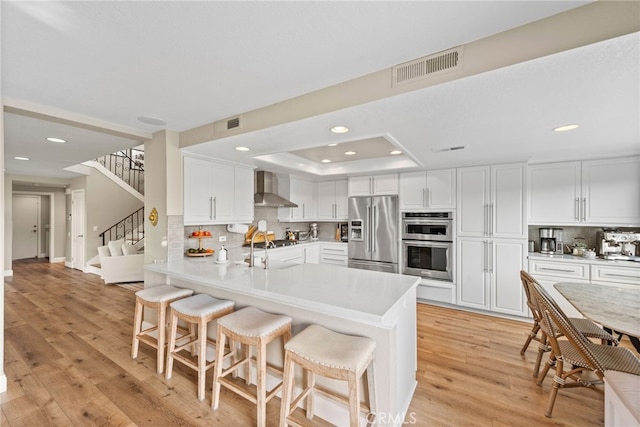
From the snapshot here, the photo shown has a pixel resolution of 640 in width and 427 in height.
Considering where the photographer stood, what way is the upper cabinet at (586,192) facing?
facing the viewer and to the left of the viewer

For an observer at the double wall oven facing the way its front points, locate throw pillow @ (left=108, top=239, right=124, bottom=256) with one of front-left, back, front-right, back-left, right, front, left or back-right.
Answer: right

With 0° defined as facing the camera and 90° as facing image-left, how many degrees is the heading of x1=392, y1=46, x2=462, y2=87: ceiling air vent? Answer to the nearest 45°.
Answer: approximately 45°

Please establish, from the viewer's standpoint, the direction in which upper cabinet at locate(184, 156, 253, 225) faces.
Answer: facing the viewer and to the right of the viewer

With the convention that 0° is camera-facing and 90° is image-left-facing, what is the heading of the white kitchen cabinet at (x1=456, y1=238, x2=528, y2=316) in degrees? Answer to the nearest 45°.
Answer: approximately 45°

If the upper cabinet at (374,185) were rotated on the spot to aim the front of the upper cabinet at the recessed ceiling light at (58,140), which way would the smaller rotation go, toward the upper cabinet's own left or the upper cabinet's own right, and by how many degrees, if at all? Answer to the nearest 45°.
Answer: approximately 45° to the upper cabinet's own right

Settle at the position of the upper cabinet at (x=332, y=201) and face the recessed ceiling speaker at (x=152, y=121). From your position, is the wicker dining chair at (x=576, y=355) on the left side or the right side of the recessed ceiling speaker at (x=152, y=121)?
left

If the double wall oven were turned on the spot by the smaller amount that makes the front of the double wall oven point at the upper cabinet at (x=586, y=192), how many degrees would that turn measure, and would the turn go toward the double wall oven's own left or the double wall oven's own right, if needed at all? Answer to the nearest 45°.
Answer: approximately 90° to the double wall oven's own left

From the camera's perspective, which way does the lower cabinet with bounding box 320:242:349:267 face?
toward the camera

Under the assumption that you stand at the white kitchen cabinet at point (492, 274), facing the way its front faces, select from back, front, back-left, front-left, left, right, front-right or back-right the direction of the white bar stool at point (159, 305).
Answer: front

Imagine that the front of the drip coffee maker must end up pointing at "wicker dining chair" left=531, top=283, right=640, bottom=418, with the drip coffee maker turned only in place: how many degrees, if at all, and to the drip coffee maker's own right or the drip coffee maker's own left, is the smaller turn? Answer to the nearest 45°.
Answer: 0° — it already faces it

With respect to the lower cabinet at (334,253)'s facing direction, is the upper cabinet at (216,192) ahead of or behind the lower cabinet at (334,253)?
ahead
